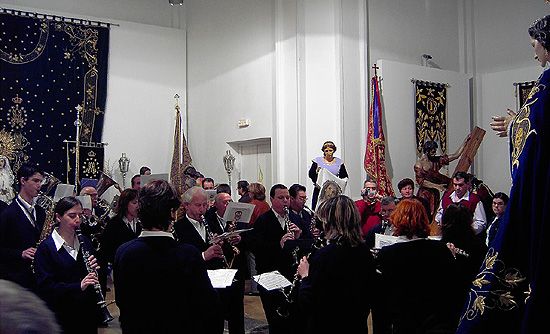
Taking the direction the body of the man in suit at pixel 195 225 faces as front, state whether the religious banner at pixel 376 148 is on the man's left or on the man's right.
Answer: on the man's left

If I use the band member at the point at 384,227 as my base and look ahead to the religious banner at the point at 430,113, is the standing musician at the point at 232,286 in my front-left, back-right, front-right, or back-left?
back-left

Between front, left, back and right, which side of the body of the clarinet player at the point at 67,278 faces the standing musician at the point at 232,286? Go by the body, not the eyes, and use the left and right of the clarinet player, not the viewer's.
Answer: left

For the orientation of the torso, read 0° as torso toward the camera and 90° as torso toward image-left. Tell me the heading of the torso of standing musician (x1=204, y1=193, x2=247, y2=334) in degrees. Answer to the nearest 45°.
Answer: approximately 315°

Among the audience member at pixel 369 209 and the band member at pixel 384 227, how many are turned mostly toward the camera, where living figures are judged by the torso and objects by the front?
2

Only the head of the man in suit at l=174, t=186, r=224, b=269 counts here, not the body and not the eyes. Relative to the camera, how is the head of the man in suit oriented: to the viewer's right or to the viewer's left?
to the viewer's right

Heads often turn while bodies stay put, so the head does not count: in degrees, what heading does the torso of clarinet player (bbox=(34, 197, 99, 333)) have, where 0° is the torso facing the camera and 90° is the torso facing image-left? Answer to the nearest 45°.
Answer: approximately 315°

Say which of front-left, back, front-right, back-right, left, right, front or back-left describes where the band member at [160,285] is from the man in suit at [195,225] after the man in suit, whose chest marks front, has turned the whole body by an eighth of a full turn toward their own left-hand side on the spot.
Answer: right

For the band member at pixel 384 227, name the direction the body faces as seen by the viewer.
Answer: toward the camera

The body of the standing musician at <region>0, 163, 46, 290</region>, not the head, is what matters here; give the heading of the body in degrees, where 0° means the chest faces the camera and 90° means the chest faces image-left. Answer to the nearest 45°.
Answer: approximately 315°

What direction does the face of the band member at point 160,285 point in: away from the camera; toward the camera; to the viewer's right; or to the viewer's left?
away from the camera

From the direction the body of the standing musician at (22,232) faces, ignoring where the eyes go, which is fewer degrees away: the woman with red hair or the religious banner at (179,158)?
the woman with red hair

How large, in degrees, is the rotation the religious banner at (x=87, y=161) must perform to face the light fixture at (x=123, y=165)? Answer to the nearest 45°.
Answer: approximately 90° to its left

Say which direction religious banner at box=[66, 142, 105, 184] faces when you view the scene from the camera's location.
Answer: facing the viewer

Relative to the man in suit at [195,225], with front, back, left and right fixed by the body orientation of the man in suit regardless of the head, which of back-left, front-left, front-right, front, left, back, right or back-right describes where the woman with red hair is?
front
